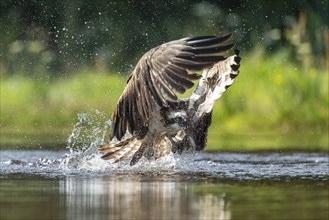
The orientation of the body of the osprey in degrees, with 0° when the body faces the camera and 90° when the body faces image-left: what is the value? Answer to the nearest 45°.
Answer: approximately 315°
